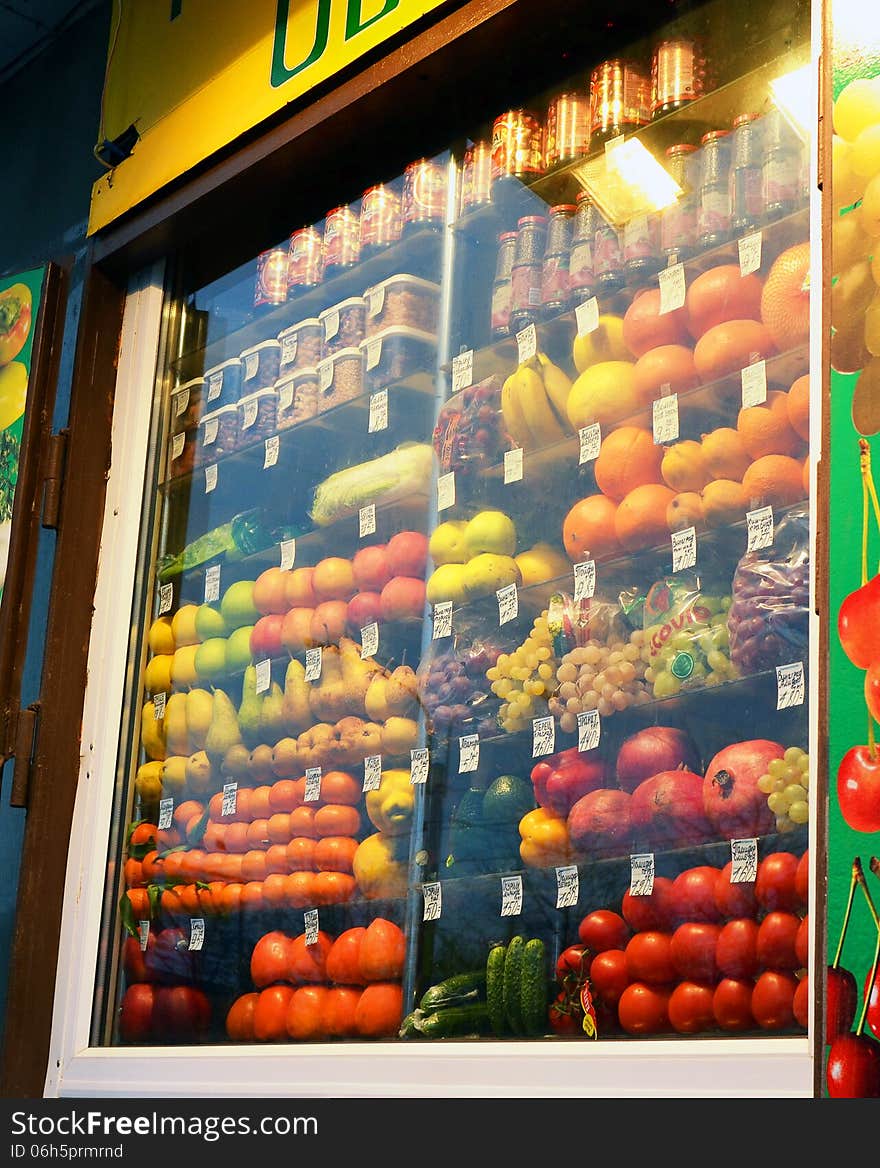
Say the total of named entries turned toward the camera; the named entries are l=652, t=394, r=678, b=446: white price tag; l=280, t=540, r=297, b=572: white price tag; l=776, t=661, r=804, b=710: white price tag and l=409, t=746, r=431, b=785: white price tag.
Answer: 4

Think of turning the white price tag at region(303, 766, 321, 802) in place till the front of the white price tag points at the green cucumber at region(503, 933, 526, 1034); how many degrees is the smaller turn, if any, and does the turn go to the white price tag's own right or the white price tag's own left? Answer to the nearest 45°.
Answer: approximately 45° to the white price tag's own left

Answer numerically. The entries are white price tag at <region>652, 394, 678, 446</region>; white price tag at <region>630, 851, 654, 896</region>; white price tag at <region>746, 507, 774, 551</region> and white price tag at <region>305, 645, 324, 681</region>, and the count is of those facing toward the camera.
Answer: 4

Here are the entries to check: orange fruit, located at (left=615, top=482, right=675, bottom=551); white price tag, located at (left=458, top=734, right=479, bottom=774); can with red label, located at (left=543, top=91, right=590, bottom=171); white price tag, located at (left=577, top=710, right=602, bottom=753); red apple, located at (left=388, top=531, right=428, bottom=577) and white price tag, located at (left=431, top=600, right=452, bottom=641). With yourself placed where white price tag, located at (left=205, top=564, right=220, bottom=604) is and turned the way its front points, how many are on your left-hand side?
6

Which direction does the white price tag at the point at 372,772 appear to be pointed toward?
toward the camera

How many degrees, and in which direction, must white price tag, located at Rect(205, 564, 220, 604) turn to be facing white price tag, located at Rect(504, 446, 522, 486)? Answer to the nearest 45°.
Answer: approximately 90° to its left

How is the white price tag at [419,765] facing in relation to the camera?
toward the camera

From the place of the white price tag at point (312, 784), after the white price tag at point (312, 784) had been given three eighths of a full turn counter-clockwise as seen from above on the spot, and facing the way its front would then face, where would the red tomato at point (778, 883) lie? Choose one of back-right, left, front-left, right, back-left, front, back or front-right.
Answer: right

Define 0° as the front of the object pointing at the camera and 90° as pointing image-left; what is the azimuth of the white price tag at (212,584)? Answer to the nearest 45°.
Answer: approximately 45°

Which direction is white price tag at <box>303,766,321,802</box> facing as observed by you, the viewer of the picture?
facing the viewer

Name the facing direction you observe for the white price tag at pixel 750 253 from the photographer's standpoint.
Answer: facing the viewer and to the left of the viewer

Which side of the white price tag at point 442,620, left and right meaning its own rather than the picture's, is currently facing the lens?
front
